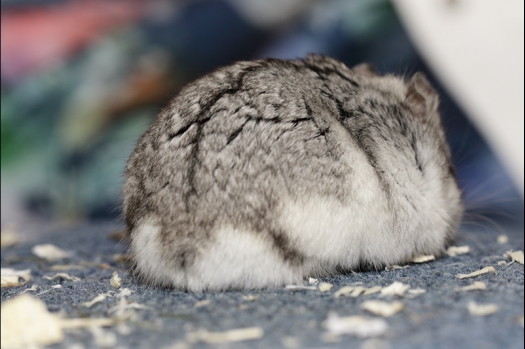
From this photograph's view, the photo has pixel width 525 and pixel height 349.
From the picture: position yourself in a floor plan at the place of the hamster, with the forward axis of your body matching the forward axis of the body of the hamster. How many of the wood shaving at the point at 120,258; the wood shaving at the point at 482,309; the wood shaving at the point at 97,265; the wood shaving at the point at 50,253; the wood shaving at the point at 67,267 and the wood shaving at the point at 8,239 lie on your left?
5

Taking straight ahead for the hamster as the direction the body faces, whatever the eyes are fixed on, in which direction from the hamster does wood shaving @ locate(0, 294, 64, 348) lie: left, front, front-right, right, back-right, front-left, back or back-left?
back

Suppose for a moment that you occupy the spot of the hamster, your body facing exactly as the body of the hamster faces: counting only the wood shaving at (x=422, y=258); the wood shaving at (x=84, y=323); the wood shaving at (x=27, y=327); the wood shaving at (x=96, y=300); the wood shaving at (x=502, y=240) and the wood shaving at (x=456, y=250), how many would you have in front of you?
3

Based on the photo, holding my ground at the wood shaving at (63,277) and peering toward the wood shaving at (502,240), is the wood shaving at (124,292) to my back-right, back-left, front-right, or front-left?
front-right

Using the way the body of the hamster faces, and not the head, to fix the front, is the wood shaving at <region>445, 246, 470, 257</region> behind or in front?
in front

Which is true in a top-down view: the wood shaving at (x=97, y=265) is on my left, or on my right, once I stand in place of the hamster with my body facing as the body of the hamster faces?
on my left

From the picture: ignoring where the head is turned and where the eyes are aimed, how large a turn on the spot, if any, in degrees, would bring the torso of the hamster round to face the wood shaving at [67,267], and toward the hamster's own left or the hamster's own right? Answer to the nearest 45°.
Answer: approximately 90° to the hamster's own left

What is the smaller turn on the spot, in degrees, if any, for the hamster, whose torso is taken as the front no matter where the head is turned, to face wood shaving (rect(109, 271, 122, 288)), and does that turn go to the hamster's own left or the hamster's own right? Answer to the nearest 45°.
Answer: approximately 135° to the hamster's own left

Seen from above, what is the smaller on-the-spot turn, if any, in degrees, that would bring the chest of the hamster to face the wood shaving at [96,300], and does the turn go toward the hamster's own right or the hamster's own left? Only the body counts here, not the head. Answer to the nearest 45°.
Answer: approximately 135° to the hamster's own left

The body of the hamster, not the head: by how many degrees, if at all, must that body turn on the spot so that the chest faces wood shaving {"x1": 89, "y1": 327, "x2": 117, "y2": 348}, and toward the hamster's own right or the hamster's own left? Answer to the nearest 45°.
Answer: approximately 180°

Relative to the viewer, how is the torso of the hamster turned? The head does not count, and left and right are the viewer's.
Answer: facing away from the viewer and to the right of the viewer
